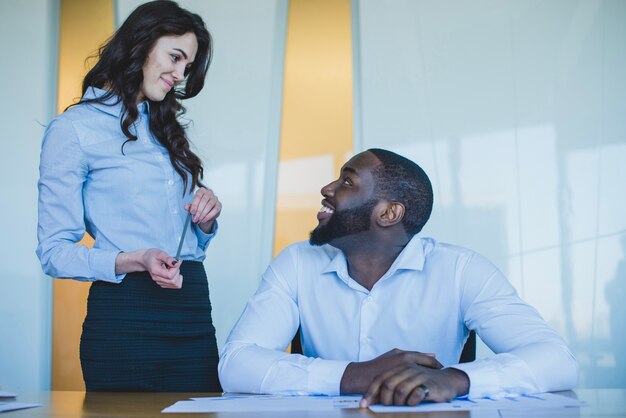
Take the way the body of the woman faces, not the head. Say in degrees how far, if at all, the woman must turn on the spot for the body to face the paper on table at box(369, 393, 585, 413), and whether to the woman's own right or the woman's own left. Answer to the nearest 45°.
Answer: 0° — they already face it

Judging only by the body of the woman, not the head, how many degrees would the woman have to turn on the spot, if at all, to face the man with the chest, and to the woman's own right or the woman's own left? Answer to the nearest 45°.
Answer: approximately 45° to the woman's own left

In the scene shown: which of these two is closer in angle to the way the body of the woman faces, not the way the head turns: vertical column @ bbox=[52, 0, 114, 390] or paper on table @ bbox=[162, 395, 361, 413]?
the paper on table

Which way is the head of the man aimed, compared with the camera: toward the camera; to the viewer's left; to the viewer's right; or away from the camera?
to the viewer's left

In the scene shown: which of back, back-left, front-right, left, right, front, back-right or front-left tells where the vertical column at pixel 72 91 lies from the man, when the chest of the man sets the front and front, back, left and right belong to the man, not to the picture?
back-right

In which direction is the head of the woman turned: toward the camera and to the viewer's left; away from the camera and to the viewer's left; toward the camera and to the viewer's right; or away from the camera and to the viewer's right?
toward the camera and to the viewer's right
